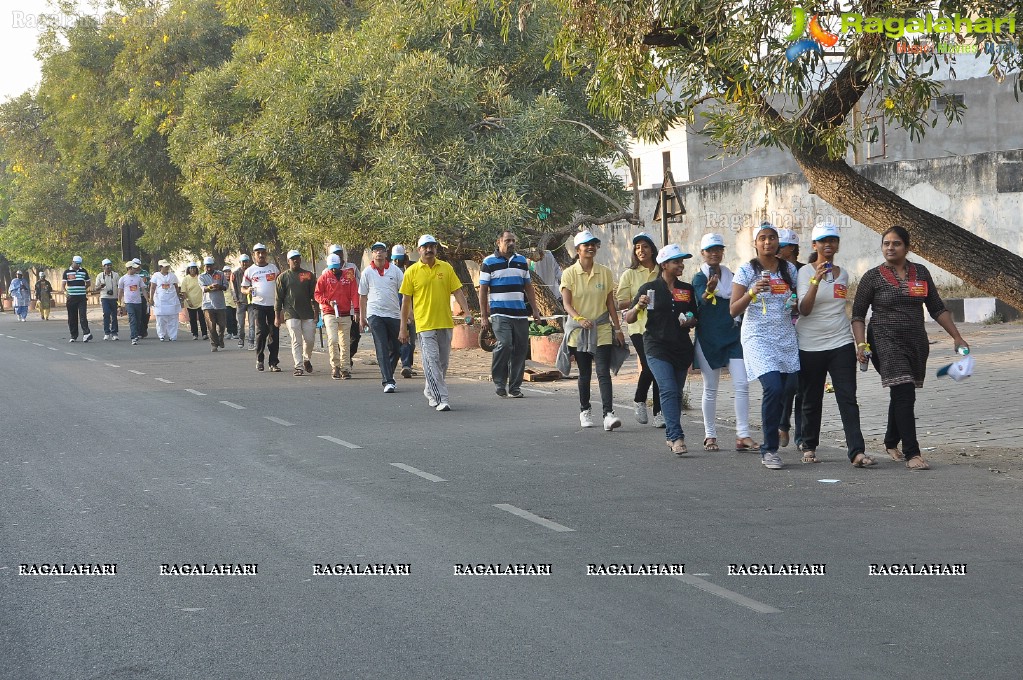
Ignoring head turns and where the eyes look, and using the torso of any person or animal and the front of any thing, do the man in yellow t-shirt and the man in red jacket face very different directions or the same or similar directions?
same or similar directions

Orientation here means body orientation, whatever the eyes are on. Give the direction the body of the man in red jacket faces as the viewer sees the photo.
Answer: toward the camera

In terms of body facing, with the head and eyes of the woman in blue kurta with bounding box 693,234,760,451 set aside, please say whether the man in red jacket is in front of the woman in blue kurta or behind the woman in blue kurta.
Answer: behind

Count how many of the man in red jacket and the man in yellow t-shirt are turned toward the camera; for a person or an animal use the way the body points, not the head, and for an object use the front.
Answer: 2

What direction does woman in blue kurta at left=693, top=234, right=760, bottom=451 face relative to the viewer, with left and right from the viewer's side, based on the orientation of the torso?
facing the viewer

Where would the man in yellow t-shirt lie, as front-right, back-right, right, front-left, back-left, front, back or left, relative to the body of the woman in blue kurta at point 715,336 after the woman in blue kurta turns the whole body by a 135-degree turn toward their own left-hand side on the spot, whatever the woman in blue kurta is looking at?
left

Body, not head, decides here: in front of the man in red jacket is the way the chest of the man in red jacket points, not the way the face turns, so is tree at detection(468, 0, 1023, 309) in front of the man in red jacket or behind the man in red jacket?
in front

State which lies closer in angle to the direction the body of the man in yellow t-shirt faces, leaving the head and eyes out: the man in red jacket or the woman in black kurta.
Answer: the woman in black kurta

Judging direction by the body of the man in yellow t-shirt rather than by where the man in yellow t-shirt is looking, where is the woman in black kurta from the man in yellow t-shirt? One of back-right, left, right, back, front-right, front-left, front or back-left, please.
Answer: front-left

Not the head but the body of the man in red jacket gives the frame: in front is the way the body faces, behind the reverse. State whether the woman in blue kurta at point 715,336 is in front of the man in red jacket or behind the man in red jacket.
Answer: in front
